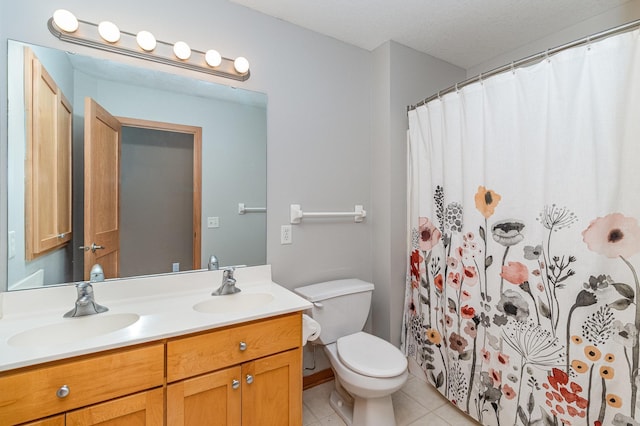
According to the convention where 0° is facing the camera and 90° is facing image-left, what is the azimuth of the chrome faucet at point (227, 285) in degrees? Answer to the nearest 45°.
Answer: approximately 315°

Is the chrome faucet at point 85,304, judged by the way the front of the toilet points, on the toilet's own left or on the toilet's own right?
on the toilet's own right

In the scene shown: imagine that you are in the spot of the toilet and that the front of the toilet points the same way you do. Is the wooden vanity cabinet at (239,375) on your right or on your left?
on your right

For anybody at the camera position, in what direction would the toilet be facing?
facing the viewer and to the right of the viewer

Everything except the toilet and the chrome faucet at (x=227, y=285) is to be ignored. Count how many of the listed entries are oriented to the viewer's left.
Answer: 0

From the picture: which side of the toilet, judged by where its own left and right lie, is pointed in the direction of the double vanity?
right

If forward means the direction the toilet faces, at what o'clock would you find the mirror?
The mirror is roughly at 4 o'clock from the toilet.

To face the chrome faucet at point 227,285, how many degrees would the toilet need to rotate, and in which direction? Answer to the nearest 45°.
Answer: approximately 135° to its right
